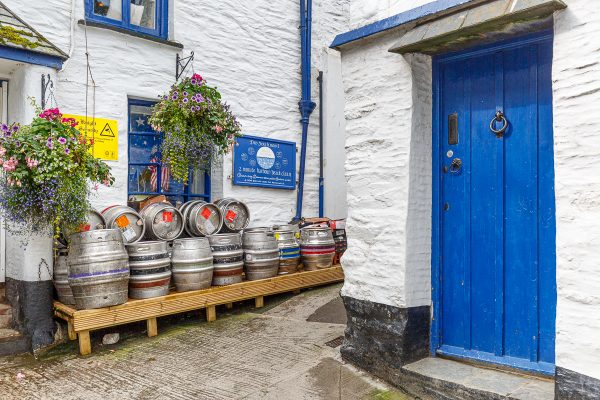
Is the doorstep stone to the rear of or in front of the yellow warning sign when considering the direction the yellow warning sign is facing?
in front

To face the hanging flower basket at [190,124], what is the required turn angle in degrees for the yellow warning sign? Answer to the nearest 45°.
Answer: approximately 90° to its left

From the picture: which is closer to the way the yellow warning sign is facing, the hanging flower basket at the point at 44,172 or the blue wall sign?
the hanging flower basket

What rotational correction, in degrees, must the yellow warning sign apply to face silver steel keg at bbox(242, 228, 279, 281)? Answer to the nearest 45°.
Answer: approximately 90° to its left

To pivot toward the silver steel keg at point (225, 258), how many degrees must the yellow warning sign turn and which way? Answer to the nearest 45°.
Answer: approximately 45° to its left

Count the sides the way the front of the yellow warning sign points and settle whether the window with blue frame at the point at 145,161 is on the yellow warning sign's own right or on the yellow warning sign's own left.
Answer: on the yellow warning sign's own left

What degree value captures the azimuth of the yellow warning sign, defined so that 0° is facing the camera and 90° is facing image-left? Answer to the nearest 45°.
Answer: approximately 0°

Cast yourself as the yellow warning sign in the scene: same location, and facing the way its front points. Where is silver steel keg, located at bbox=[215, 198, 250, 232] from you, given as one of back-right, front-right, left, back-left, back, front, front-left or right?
left

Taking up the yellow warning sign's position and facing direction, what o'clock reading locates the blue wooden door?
The blue wooden door is roughly at 11 o'clock from the yellow warning sign.
